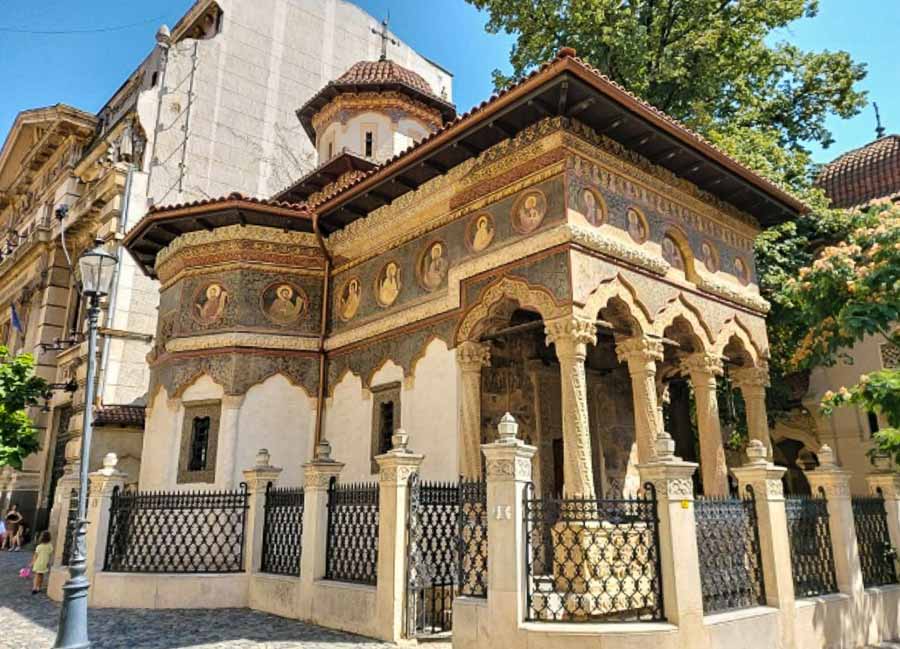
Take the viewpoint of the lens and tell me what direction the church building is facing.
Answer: facing the viewer and to the right of the viewer

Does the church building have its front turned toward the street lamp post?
no

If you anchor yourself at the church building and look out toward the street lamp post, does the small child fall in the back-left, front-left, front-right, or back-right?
front-right

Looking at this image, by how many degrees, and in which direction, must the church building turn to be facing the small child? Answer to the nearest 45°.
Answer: approximately 135° to its right
